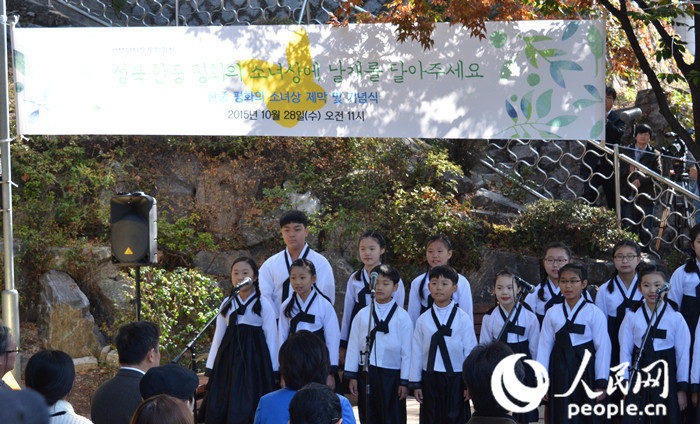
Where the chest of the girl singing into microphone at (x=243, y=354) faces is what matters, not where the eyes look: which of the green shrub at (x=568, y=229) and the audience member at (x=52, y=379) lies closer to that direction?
the audience member

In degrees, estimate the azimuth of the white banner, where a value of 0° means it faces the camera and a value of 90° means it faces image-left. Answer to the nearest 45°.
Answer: approximately 0°

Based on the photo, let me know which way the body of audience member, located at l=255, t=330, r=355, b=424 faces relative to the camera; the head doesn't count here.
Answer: away from the camera

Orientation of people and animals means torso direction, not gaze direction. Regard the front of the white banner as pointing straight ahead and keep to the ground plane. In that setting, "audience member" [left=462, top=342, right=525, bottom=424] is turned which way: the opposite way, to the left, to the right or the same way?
the opposite way

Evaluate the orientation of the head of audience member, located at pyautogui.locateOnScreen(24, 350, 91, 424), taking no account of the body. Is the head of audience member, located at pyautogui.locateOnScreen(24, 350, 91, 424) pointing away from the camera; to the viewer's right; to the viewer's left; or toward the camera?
away from the camera

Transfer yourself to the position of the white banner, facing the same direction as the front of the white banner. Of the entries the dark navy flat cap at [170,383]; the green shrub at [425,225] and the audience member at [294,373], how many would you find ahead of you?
2

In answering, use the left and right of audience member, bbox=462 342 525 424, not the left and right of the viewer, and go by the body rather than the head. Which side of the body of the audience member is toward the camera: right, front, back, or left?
back

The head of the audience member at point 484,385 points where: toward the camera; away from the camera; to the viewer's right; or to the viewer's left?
away from the camera

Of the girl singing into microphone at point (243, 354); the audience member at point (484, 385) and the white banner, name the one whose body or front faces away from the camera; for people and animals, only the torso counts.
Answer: the audience member

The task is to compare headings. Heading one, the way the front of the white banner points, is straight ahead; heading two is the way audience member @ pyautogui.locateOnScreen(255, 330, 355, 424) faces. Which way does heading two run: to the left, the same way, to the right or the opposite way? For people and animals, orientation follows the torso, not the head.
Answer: the opposite way
